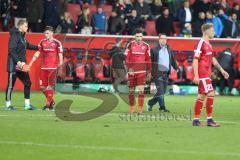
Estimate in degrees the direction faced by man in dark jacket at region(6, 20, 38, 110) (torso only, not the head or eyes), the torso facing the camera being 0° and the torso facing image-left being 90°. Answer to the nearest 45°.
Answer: approximately 270°

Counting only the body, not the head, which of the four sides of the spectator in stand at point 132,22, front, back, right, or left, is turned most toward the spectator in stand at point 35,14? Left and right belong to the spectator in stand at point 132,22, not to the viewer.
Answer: right

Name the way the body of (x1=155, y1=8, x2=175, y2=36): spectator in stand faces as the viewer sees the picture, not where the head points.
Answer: toward the camera

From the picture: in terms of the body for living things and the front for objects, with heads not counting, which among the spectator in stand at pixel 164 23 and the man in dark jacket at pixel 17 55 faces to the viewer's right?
the man in dark jacket

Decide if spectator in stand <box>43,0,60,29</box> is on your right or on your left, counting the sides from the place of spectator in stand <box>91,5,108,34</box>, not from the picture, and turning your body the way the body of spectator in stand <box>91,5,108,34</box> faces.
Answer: on your right

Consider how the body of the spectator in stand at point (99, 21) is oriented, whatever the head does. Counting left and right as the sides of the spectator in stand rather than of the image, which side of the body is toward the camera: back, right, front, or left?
front

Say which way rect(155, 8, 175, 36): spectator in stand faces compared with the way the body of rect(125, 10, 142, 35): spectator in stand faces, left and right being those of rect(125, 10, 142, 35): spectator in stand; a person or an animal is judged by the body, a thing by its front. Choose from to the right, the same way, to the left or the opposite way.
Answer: the same way

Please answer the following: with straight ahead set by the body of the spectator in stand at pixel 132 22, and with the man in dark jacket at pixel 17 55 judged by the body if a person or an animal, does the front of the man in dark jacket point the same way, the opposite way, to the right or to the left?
to the left

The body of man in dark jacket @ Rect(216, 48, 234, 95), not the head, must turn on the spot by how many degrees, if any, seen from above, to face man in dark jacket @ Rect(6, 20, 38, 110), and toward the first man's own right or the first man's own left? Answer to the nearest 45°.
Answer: approximately 135° to the first man's own left

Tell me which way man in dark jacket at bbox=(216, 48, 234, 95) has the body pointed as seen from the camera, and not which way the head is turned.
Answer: away from the camera

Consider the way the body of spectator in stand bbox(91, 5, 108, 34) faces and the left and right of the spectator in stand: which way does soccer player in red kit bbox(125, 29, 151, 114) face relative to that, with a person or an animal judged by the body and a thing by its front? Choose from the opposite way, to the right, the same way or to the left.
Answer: the same way

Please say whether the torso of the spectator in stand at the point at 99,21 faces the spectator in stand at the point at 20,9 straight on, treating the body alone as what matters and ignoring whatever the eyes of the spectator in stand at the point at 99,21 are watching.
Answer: no

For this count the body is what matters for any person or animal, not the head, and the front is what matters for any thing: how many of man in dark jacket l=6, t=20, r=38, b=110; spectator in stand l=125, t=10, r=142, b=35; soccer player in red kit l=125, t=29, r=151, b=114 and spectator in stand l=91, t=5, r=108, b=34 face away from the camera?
0

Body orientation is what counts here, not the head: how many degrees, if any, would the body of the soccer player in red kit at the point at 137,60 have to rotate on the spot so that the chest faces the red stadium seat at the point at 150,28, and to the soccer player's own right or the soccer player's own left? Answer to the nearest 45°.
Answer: approximately 180°

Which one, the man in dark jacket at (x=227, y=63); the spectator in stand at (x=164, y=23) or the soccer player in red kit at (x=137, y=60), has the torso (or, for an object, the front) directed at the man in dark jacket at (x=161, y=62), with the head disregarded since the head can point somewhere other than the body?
the spectator in stand

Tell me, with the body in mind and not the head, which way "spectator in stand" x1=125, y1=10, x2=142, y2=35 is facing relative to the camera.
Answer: toward the camera
